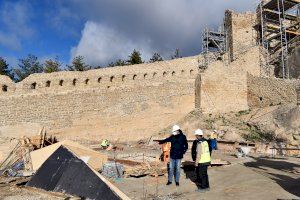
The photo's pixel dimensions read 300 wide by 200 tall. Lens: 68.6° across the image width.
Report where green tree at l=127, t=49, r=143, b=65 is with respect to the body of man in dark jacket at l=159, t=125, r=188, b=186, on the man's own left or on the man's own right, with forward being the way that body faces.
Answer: on the man's own right

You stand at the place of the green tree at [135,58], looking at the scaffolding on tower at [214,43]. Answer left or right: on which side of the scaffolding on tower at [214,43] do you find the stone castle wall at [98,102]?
right
